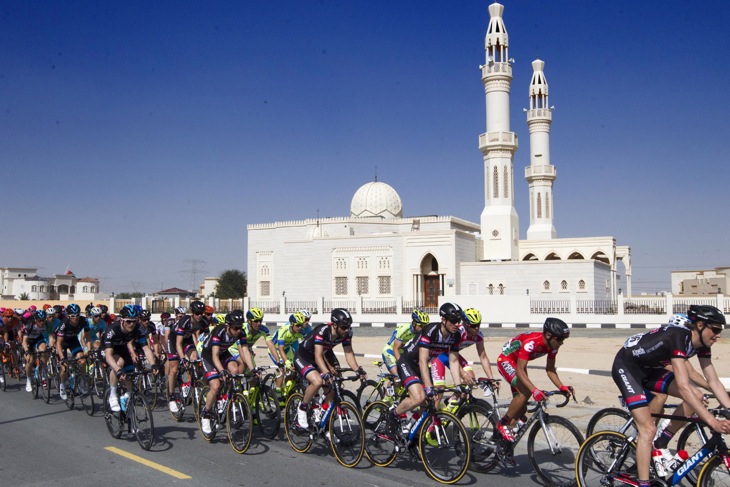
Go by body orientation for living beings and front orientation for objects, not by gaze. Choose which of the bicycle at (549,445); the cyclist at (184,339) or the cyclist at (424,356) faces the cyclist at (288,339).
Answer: the cyclist at (184,339)

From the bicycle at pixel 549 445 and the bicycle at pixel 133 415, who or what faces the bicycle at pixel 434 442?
the bicycle at pixel 133 415

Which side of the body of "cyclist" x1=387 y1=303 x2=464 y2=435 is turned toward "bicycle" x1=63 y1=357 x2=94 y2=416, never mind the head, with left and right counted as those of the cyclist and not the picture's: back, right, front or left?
back

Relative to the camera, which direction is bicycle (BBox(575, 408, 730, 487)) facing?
to the viewer's right

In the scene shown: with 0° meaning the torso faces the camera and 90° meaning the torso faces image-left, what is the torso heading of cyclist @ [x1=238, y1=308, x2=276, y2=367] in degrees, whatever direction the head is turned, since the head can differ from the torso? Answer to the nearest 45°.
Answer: approximately 315°

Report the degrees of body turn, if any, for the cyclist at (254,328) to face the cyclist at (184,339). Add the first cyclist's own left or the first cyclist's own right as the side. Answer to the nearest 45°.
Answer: approximately 180°

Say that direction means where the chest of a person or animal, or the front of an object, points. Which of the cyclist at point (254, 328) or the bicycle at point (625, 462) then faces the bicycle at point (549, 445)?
the cyclist

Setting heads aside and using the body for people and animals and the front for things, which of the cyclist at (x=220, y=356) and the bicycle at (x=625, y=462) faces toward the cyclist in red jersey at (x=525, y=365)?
the cyclist

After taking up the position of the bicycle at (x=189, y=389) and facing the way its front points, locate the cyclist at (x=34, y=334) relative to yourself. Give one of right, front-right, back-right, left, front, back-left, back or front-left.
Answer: back
